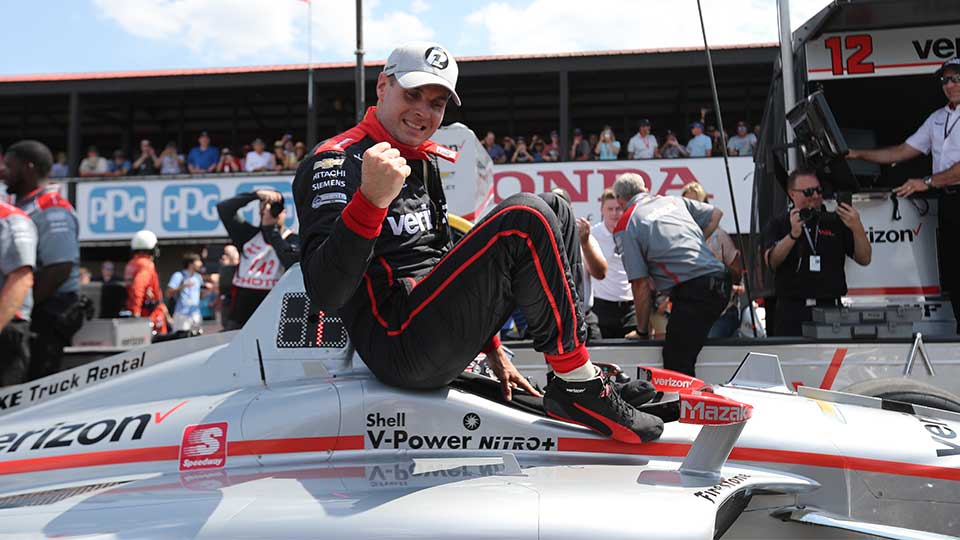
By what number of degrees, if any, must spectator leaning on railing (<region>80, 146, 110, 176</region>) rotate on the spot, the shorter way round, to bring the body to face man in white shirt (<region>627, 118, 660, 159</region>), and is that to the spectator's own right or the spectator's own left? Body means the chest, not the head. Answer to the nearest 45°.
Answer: approximately 45° to the spectator's own left

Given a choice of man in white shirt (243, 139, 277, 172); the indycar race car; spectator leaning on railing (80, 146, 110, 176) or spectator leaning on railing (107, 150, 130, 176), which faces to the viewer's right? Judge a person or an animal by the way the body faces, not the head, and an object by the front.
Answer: the indycar race car

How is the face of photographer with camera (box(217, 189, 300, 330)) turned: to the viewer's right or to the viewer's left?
to the viewer's right

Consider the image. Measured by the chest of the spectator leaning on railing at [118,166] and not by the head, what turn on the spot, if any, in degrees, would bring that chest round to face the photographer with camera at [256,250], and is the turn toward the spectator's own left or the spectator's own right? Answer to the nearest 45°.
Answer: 0° — they already face them

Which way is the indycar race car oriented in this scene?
to the viewer's right

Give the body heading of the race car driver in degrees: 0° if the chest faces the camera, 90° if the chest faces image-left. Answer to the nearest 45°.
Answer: approximately 315°

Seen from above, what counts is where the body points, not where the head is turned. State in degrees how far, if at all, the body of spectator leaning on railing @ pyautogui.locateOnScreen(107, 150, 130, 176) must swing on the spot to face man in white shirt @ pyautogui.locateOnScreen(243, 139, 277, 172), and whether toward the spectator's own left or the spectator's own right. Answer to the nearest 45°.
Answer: approximately 45° to the spectator's own left

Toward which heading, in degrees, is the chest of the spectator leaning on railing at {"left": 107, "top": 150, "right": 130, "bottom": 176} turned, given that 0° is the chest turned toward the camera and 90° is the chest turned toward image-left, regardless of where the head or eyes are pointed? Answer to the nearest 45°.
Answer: approximately 0°

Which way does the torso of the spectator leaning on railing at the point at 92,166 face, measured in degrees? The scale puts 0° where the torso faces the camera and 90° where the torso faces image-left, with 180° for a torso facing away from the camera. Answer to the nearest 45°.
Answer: approximately 0°

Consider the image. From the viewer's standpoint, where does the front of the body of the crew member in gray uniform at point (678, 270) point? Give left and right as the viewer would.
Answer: facing away from the viewer and to the left of the viewer

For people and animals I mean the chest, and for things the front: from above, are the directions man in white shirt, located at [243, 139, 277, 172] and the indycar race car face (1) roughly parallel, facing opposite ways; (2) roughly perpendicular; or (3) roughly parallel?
roughly perpendicular
